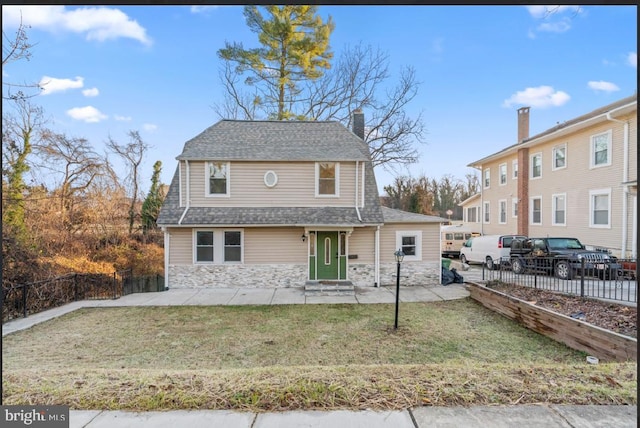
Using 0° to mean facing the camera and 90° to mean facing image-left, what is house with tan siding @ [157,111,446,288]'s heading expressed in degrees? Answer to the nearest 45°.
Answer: approximately 0°

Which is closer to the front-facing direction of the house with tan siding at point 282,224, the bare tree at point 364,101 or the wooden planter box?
the wooden planter box

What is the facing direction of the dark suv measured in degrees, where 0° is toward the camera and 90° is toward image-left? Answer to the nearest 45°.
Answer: approximately 315°

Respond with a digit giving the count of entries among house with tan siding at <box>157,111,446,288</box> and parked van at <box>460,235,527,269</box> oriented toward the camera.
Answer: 1

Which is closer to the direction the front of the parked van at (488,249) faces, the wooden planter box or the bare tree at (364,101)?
the bare tree
